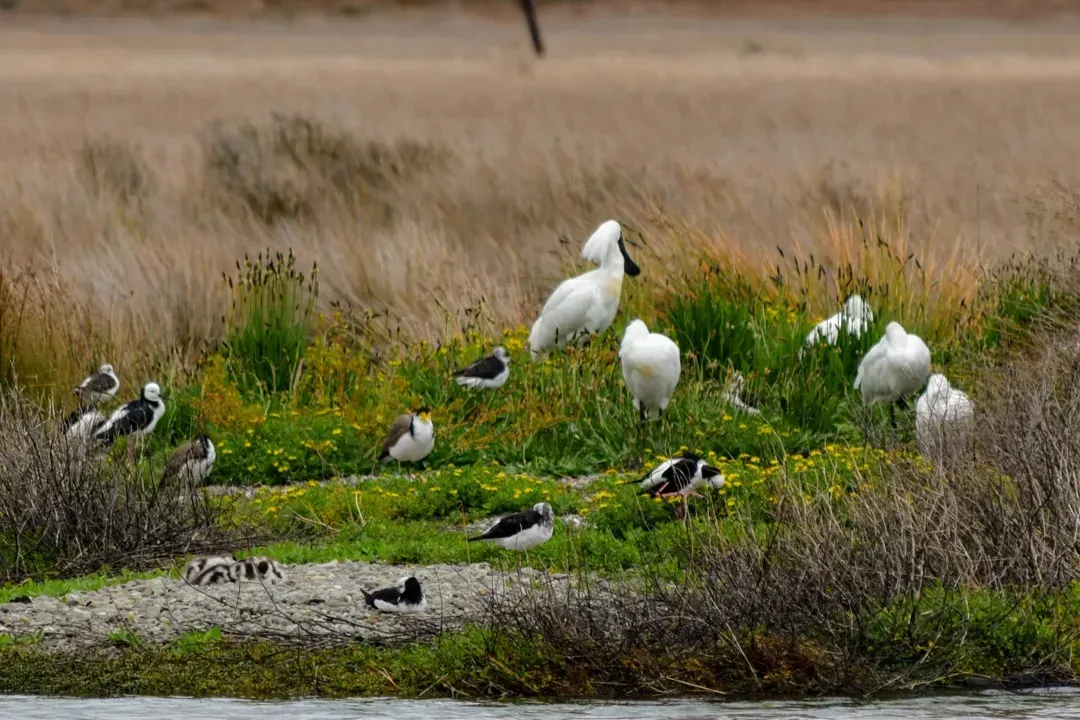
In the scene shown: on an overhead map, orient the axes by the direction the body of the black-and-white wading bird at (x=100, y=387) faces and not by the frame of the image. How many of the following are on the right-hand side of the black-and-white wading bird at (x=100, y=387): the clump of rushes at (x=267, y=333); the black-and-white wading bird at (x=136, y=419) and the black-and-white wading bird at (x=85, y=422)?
2

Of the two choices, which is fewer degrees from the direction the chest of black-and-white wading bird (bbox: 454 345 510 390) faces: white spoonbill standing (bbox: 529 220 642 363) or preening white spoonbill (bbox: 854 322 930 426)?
the preening white spoonbill

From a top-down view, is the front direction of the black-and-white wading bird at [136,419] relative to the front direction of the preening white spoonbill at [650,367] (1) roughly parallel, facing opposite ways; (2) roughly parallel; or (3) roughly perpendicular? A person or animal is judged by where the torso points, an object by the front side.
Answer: roughly perpendicular

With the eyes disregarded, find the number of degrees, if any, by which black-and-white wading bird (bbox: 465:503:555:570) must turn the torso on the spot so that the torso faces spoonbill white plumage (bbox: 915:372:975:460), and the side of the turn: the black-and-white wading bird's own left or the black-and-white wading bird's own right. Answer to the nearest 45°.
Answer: approximately 45° to the black-and-white wading bird's own left

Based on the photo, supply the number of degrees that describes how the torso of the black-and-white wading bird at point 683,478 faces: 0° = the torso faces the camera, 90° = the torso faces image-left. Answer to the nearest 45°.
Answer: approximately 270°

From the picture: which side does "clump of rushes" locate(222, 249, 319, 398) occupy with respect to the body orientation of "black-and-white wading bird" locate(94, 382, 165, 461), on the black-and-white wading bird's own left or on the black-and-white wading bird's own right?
on the black-and-white wading bird's own left

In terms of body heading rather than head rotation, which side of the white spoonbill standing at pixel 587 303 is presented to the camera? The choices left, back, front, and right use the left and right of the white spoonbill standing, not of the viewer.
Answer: right

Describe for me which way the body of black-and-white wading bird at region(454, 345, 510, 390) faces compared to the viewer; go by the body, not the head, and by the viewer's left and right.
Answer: facing to the right of the viewer

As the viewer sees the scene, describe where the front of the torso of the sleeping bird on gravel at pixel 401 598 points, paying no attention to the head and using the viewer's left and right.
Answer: facing to the right of the viewer
